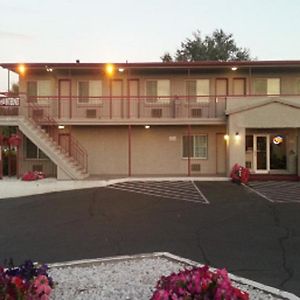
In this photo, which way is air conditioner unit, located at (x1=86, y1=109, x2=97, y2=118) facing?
toward the camera

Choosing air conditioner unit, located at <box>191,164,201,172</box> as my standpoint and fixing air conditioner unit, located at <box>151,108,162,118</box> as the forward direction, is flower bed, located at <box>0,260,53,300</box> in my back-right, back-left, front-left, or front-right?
front-left

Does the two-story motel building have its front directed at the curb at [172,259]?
yes

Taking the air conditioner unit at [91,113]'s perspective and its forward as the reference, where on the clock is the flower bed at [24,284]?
The flower bed is roughly at 12 o'clock from the air conditioner unit.

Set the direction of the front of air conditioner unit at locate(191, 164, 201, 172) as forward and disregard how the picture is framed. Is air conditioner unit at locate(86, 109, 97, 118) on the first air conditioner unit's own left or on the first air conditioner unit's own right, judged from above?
on the first air conditioner unit's own right

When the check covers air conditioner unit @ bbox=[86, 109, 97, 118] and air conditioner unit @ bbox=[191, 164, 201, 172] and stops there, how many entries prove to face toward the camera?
2

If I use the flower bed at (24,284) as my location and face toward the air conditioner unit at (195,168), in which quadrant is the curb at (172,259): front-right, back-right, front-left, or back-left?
front-right

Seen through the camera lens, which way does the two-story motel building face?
facing the viewer

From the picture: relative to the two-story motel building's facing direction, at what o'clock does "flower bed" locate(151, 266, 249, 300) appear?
The flower bed is roughly at 12 o'clock from the two-story motel building.

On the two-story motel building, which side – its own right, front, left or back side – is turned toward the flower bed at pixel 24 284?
front

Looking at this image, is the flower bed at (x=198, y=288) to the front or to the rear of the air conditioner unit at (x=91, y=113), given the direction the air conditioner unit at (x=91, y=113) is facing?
to the front
